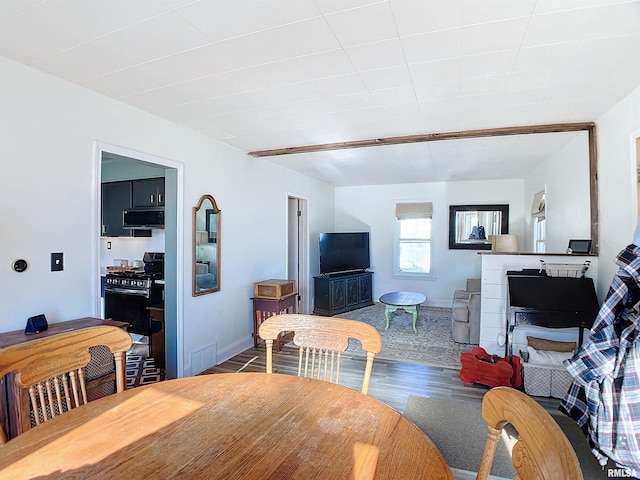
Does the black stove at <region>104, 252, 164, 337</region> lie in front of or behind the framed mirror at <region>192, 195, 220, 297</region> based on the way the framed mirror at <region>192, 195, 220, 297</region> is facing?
behind

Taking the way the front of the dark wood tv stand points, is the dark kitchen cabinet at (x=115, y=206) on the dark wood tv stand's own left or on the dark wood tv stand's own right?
on the dark wood tv stand's own right

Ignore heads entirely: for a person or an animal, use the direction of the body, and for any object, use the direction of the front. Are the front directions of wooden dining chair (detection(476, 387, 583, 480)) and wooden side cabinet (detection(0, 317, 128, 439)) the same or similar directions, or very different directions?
very different directions

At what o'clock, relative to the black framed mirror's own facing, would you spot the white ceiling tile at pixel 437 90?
The white ceiling tile is roughly at 12 o'clock from the black framed mirror.

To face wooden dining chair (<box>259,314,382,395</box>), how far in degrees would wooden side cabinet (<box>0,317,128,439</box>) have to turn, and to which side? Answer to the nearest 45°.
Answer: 0° — it already faces it

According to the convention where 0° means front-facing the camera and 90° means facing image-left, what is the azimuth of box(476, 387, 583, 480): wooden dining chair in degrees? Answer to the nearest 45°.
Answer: approximately 45°

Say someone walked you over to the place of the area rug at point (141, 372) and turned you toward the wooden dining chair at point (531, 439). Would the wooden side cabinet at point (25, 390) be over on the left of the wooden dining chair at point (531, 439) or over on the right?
right

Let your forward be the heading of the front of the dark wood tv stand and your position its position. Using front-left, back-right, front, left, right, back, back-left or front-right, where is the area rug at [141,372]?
right

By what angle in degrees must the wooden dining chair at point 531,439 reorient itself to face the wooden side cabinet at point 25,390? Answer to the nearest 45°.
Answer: approximately 45° to its right

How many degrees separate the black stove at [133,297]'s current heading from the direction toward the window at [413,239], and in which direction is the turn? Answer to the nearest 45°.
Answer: approximately 135° to its left

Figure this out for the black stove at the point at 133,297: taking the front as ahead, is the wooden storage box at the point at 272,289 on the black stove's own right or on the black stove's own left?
on the black stove's own left
